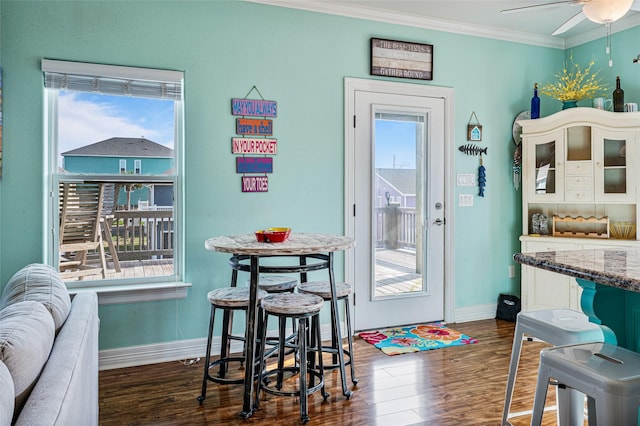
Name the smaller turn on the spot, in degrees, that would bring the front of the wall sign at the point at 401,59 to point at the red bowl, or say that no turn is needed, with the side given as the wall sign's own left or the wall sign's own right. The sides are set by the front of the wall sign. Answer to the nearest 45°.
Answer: approximately 90° to the wall sign's own right

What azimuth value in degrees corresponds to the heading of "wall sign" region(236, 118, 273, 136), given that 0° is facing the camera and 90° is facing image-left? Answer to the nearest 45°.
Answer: approximately 0°

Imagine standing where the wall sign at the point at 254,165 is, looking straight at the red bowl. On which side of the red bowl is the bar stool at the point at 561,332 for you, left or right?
left

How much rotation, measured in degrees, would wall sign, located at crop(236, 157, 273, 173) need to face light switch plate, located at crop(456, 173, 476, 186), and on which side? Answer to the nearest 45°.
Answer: approximately 90° to its left

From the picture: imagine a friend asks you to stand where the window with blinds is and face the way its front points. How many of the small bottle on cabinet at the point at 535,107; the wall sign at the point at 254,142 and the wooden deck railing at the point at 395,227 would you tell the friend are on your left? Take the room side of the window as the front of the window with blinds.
3
